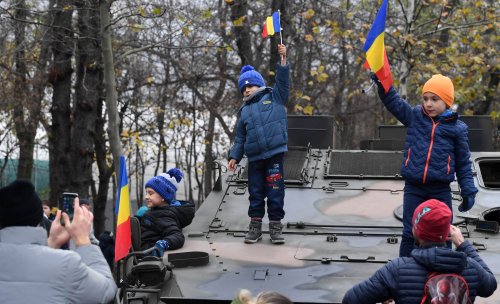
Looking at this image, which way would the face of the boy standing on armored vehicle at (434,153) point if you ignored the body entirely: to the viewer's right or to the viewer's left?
to the viewer's left

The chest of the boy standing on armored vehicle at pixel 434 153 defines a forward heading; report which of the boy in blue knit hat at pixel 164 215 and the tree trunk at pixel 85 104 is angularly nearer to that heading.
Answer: the boy in blue knit hat

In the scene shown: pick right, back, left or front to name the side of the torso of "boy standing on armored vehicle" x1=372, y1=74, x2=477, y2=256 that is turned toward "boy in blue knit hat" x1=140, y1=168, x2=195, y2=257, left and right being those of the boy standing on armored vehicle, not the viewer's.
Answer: right

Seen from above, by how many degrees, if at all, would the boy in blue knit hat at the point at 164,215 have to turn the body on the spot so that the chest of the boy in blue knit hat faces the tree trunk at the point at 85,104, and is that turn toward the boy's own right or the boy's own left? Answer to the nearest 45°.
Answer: approximately 90° to the boy's own right

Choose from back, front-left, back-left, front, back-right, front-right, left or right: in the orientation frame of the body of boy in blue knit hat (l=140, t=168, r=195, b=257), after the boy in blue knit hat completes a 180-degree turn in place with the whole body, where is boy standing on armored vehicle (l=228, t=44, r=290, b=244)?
front

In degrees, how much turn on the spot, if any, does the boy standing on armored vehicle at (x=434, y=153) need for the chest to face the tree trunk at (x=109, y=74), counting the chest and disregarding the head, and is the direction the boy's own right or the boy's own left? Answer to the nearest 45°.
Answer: approximately 135° to the boy's own right

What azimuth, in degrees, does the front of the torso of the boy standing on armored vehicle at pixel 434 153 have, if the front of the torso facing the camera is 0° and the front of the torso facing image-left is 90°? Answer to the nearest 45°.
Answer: approximately 0°

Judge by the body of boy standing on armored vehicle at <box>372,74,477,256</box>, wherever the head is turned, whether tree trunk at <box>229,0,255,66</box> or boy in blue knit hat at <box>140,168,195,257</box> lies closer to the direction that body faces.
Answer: the boy in blue knit hat
